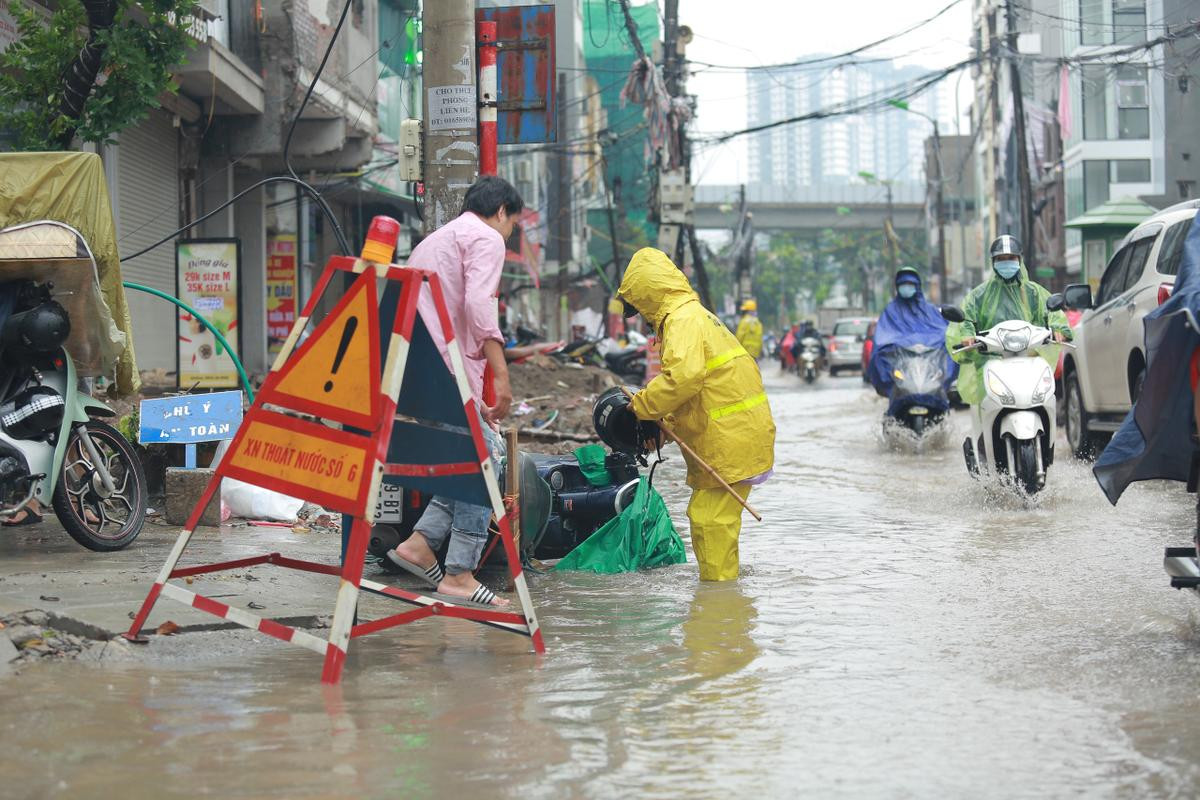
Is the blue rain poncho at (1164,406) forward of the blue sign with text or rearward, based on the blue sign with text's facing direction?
forward

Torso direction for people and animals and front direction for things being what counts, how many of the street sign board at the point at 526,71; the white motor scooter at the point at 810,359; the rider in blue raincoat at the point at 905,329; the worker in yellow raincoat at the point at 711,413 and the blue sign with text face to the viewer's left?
1

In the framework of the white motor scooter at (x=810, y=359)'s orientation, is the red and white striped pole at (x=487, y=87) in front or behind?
in front

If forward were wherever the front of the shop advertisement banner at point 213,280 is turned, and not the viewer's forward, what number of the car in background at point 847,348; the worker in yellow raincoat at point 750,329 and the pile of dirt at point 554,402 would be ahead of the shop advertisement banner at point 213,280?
0

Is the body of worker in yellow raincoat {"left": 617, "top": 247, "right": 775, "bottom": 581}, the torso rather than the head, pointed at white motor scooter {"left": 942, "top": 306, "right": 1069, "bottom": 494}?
no

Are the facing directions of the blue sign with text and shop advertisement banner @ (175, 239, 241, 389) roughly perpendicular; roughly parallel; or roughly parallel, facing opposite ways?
roughly parallel

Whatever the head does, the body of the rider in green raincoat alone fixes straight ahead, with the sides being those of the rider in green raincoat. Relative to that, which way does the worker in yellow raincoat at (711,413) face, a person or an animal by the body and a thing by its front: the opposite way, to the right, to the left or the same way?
to the right

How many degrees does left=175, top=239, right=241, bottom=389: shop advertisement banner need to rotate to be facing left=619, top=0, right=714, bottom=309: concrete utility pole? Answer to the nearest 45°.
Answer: approximately 135° to its left

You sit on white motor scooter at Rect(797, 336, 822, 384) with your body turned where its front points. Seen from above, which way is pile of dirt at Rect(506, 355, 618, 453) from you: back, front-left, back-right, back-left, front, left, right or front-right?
front

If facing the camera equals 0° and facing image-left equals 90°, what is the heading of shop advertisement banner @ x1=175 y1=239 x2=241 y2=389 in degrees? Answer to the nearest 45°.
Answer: approximately 0°

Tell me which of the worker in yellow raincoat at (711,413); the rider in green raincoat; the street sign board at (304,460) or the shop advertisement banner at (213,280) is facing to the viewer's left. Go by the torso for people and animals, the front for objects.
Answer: the worker in yellow raincoat

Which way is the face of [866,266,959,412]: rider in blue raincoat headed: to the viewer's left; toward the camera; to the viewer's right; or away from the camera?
toward the camera

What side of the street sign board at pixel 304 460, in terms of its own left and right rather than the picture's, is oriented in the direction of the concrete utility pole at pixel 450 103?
back

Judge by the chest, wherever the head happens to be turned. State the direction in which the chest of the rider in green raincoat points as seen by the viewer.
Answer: toward the camera

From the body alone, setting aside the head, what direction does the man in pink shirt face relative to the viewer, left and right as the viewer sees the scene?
facing to the right of the viewer

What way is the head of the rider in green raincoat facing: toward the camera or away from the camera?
toward the camera

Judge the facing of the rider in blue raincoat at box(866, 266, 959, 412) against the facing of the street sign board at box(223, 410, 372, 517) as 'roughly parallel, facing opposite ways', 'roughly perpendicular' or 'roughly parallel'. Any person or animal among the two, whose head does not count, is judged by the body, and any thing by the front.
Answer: roughly parallel
